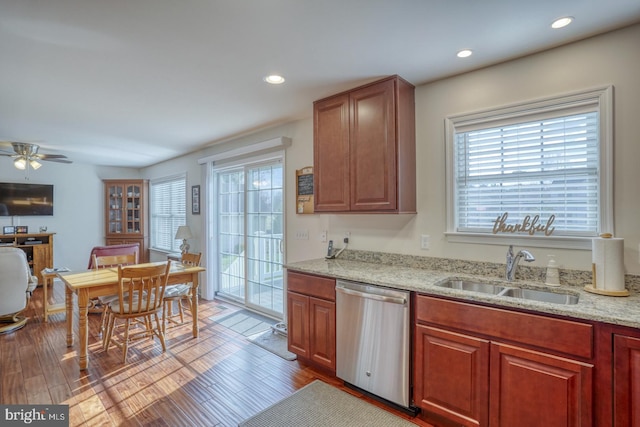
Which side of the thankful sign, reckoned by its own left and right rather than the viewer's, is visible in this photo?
front

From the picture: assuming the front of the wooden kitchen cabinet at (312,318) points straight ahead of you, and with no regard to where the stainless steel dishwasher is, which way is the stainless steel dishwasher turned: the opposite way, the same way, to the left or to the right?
the same way

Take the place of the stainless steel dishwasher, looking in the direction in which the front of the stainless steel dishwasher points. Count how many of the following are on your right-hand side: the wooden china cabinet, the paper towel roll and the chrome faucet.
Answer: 1

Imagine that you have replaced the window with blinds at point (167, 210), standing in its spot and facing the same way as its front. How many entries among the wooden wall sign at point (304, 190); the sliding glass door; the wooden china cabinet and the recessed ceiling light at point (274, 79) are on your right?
1

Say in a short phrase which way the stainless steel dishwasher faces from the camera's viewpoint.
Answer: facing the viewer and to the left of the viewer

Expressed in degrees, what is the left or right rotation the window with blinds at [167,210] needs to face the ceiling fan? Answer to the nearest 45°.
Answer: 0° — it already faces it

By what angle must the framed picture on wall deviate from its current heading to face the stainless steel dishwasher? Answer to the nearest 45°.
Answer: approximately 45° to its left

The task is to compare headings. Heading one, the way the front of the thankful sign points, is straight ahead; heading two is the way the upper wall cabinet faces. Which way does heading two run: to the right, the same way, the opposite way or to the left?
the same way

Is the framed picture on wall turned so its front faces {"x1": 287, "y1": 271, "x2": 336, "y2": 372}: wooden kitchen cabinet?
no

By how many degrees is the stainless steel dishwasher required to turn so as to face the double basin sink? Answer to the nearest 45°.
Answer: approximately 135° to its left

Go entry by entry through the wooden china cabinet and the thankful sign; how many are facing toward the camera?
2

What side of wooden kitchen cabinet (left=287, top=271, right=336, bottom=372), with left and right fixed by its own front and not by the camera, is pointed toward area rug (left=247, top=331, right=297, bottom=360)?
right

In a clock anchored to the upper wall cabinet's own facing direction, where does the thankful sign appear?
The thankful sign is roughly at 8 o'clock from the upper wall cabinet.

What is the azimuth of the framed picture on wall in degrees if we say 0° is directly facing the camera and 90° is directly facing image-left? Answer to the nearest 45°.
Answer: approximately 45°

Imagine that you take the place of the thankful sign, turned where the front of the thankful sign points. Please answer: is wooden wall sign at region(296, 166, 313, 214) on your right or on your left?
on your right

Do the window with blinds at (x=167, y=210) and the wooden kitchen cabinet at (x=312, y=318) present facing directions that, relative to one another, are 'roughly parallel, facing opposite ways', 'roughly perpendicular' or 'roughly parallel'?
roughly parallel

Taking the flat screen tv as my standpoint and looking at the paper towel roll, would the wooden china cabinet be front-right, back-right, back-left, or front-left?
front-left
